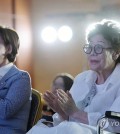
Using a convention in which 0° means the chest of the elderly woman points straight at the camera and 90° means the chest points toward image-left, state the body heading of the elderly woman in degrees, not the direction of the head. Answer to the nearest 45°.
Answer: approximately 45°
